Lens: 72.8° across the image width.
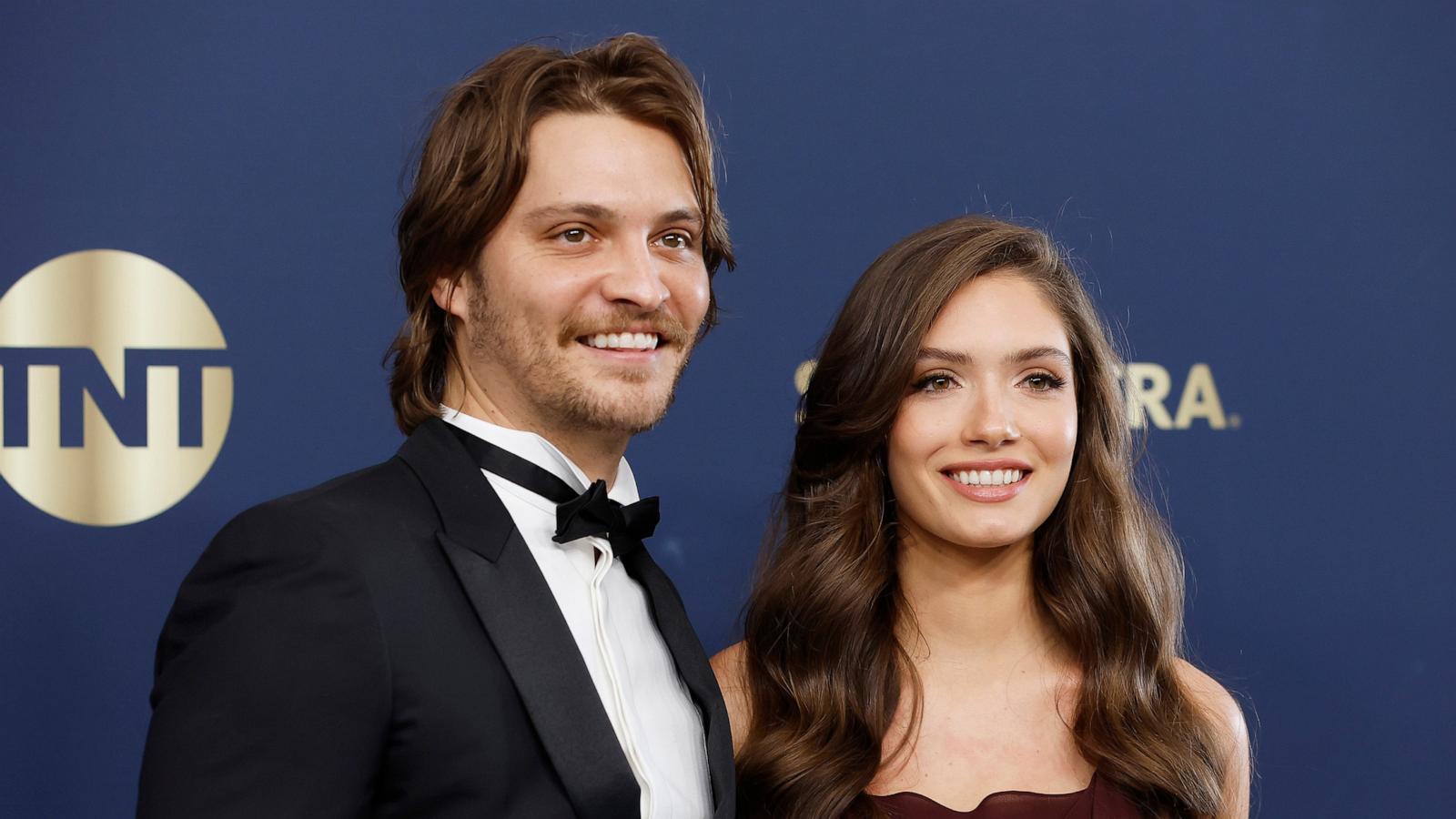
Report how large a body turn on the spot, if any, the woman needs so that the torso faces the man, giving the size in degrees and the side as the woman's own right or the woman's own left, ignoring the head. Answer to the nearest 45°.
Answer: approximately 45° to the woman's own right

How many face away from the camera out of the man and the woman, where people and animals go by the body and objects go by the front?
0

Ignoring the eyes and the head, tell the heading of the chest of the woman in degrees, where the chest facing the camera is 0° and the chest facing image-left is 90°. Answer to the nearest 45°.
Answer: approximately 0°

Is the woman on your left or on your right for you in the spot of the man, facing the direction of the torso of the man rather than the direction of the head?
on your left
